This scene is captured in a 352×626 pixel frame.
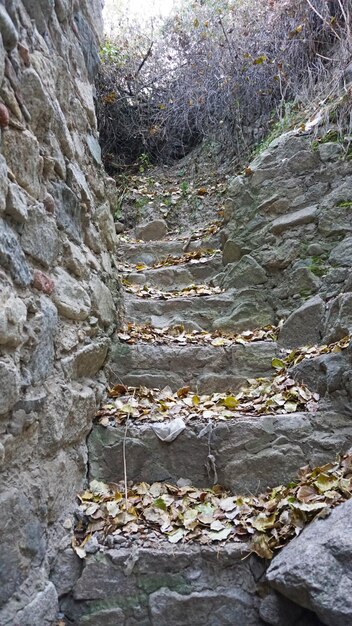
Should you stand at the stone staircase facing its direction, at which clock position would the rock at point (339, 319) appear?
The rock is roughly at 8 o'clock from the stone staircase.

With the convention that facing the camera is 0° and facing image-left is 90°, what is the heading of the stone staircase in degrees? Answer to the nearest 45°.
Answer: approximately 0°

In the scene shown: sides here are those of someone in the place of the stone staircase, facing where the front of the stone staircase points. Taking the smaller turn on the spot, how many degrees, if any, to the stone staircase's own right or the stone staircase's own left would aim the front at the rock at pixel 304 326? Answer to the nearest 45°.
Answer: approximately 135° to the stone staircase's own left

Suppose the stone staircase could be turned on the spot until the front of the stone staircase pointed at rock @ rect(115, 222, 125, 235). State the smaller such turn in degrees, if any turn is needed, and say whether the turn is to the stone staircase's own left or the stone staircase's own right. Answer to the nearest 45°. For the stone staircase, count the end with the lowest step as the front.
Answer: approximately 180°

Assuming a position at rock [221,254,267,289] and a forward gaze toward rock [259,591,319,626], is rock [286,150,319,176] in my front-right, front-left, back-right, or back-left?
back-left

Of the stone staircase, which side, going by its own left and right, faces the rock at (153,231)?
back

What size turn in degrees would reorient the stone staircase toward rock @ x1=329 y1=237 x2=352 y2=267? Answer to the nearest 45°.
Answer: approximately 135° to its left

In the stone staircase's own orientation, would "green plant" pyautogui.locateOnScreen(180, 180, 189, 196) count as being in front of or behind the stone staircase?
behind

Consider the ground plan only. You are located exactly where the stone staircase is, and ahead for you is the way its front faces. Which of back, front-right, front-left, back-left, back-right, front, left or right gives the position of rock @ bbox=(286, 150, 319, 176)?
back-left

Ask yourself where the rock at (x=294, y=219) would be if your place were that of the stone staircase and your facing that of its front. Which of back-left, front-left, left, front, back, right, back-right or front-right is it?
back-left
